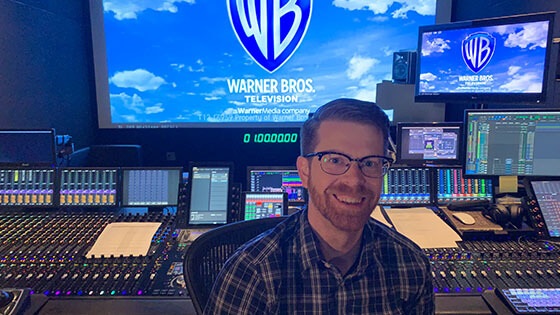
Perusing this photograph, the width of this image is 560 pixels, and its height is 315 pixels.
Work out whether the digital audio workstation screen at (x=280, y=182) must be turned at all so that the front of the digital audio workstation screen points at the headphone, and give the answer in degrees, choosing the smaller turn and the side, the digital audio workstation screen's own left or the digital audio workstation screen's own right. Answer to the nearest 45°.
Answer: approximately 90° to the digital audio workstation screen's own left

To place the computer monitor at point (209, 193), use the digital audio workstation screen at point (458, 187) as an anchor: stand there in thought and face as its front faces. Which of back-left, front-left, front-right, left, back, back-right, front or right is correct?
front-right

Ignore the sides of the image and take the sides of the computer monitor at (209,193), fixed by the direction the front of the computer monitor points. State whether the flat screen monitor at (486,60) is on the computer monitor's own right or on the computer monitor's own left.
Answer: on the computer monitor's own left

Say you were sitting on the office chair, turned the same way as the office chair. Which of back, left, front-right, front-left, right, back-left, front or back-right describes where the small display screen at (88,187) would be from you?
back

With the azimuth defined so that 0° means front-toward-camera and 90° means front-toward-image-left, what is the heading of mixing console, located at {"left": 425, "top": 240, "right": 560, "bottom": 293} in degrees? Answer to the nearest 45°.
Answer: approximately 0°

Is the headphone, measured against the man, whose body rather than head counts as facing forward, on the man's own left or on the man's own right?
on the man's own left
